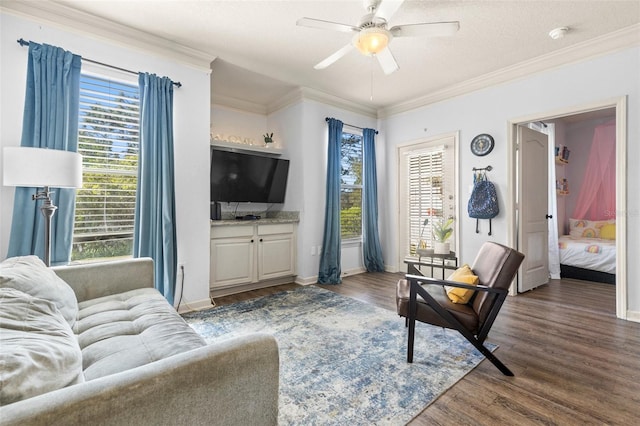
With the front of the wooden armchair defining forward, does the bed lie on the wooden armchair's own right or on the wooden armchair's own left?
on the wooden armchair's own right

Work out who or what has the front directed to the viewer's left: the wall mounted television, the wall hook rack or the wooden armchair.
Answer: the wooden armchair

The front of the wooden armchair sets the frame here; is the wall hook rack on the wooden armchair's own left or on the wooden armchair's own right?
on the wooden armchair's own right

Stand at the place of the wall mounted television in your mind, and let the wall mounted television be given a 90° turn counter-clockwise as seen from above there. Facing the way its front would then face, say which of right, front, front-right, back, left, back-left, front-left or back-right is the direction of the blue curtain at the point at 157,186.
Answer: back

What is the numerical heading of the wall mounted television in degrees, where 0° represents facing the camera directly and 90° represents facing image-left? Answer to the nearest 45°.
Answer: approximately 315°

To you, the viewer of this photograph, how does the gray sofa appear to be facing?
facing to the right of the viewer

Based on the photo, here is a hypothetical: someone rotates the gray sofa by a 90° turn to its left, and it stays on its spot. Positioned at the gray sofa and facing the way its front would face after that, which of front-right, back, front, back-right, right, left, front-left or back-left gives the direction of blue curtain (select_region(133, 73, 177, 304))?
front

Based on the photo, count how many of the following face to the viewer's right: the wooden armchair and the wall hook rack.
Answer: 0

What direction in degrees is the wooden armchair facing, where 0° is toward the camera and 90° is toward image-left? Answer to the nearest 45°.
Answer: approximately 90°
